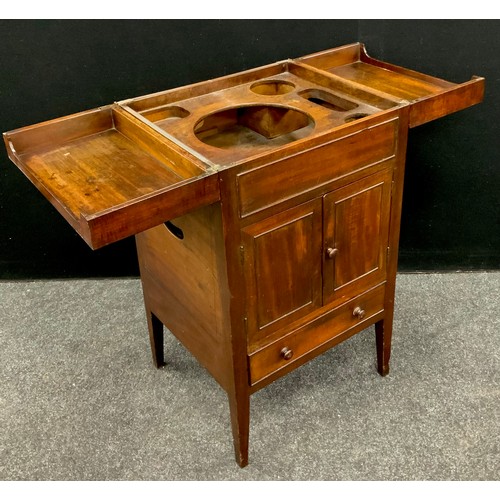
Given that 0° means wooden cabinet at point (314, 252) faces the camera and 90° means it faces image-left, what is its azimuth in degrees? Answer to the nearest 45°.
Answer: approximately 315°

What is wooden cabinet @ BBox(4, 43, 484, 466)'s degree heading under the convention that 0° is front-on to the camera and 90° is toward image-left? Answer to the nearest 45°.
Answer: approximately 315°
